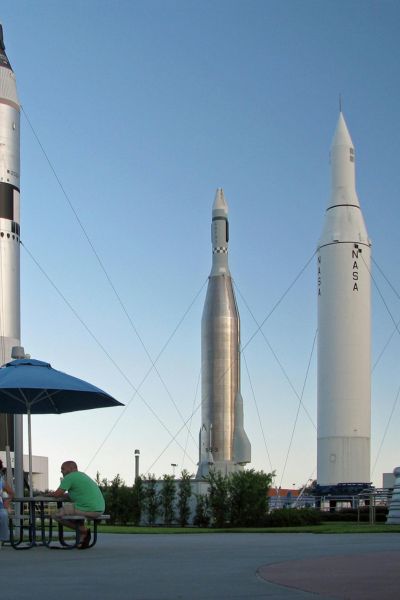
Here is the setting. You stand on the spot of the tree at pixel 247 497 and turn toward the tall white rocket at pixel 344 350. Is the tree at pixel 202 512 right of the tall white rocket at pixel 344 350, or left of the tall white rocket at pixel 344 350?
left

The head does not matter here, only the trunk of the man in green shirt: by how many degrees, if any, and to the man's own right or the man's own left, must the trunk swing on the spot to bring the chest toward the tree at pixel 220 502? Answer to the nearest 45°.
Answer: approximately 90° to the man's own right

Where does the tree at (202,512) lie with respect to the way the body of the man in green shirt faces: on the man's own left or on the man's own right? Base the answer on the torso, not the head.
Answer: on the man's own right

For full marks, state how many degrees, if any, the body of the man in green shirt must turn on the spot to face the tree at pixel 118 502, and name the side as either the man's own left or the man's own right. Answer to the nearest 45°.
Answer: approximately 90° to the man's own right

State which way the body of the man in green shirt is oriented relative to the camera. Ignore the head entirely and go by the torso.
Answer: to the viewer's left

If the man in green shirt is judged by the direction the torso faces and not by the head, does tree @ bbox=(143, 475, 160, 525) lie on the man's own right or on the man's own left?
on the man's own right

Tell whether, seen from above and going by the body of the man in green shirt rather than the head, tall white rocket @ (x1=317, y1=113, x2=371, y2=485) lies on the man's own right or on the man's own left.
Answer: on the man's own right
